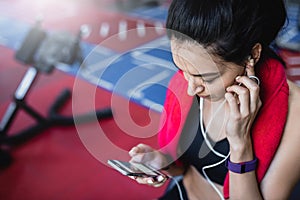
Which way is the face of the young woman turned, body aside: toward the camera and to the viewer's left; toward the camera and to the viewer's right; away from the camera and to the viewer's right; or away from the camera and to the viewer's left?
toward the camera and to the viewer's left

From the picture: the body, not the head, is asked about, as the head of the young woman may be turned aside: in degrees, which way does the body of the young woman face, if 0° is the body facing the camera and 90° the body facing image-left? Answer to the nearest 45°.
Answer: approximately 45°
